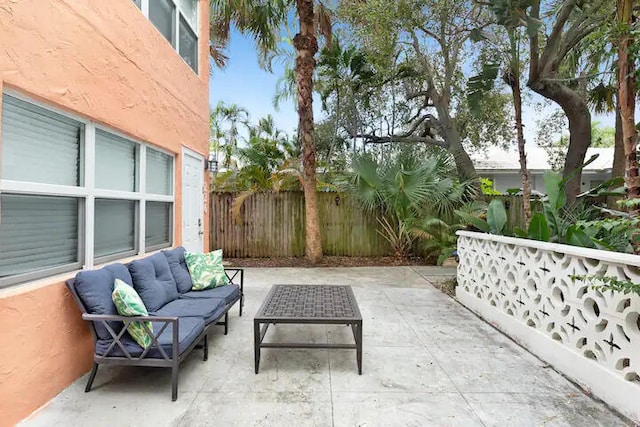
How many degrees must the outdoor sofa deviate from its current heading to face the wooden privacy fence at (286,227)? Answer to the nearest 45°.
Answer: approximately 90° to its left

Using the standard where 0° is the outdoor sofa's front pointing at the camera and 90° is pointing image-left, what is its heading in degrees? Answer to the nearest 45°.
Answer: approximately 315°

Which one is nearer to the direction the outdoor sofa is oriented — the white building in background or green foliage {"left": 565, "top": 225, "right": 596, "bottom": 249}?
the green foliage

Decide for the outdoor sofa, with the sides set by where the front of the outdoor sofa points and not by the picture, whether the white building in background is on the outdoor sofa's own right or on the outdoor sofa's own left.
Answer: on the outdoor sofa's own left

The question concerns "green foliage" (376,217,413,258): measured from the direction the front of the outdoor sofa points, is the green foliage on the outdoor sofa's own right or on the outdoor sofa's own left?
on the outdoor sofa's own left

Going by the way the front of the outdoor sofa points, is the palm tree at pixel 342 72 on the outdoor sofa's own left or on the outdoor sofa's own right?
on the outdoor sofa's own left

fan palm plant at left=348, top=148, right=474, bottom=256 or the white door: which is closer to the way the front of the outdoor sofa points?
the fan palm plant
